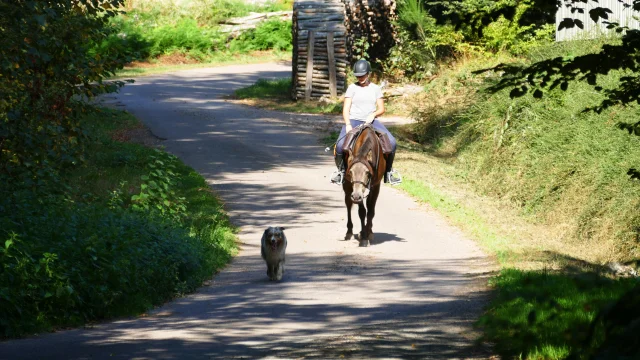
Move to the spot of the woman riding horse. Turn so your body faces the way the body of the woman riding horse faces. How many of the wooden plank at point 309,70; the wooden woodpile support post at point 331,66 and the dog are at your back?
2

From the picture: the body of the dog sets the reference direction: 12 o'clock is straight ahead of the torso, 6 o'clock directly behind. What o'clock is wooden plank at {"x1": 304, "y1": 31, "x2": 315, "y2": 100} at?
The wooden plank is roughly at 6 o'clock from the dog.

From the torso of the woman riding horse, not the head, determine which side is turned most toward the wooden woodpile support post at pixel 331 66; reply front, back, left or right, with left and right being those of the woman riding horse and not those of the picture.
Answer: back

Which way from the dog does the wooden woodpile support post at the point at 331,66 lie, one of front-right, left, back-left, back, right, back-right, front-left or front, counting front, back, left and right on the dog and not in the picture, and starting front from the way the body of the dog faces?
back

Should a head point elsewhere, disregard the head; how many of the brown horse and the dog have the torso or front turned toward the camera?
2

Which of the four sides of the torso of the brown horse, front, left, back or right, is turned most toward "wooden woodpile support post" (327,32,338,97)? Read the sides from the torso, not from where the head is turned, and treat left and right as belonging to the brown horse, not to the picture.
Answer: back

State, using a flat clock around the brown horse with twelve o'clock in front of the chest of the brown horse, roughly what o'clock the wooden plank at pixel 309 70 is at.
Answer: The wooden plank is roughly at 6 o'clock from the brown horse.

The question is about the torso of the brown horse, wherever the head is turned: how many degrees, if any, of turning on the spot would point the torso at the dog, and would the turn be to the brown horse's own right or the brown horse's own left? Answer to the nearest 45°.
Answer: approximately 45° to the brown horse's own right

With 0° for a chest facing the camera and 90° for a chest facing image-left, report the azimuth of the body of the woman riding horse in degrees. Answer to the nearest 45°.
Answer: approximately 0°

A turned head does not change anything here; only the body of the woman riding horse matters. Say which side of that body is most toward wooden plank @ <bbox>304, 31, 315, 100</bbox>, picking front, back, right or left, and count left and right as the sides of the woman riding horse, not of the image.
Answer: back
